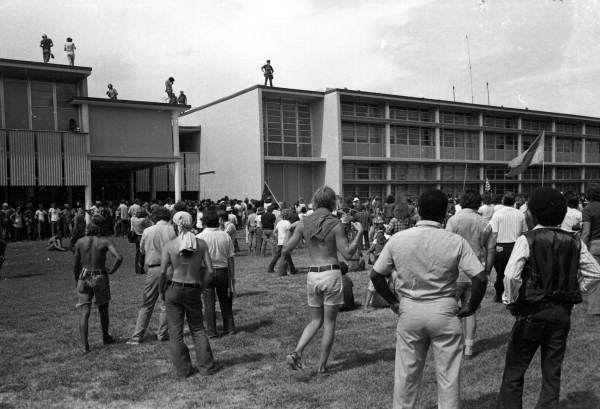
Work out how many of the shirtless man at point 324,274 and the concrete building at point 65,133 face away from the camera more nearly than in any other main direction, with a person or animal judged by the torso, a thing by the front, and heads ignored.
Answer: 1

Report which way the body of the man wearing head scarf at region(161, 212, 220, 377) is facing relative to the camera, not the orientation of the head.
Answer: away from the camera

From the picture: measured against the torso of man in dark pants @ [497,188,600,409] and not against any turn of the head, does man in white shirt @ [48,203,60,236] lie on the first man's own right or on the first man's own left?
on the first man's own left

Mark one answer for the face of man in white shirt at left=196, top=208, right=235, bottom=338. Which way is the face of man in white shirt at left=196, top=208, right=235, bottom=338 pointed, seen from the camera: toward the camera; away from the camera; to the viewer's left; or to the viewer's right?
away from the camera

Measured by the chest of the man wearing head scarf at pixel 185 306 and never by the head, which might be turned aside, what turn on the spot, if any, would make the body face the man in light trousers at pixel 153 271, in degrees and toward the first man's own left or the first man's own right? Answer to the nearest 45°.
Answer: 0° — they already face them

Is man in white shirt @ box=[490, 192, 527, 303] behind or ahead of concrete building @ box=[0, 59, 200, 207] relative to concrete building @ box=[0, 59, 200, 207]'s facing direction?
ahead

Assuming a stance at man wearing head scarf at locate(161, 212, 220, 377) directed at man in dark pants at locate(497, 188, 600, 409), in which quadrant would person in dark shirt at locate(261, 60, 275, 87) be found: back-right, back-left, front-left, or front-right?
back-left

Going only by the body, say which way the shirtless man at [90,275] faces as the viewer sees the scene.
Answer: away from the camera

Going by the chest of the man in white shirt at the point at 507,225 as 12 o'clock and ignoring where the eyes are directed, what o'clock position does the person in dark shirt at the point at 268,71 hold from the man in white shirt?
The person in dark shirt is roughly at 11 o'clock from the man in white shirt.

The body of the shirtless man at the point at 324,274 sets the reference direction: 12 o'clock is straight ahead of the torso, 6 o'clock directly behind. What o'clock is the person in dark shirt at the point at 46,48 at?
The person in dark shirt is roughly at 11 o'clock from the shirtless man.

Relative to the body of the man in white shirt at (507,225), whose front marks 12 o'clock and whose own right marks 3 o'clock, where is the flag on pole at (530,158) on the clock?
The flag on pole is roughly at 12 o'clock from the man in white shirt.

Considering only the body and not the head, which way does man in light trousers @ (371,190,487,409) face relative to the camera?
away from the camera

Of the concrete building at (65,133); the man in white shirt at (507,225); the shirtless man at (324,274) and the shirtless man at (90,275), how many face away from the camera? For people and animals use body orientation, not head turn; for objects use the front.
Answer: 3

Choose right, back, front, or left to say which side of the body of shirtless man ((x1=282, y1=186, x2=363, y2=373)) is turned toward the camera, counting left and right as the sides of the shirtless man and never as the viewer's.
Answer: back

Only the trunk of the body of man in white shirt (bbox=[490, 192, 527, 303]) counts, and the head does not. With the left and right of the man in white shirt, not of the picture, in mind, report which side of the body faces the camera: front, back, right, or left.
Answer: back

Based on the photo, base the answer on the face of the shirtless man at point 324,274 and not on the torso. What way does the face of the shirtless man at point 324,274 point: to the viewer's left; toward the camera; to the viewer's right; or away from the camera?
away from the camera
